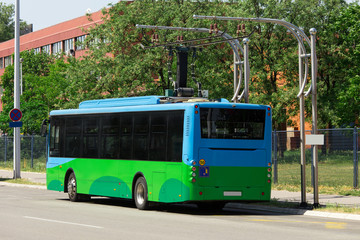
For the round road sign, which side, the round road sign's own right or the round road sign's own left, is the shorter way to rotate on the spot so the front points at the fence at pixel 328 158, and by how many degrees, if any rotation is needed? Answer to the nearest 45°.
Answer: approximately 45° to the round road sign's own left

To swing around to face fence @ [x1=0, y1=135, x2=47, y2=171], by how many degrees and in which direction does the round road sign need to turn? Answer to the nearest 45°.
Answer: approximately 180°

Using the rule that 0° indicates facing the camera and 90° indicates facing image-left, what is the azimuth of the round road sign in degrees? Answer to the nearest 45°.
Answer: approximately 0°
